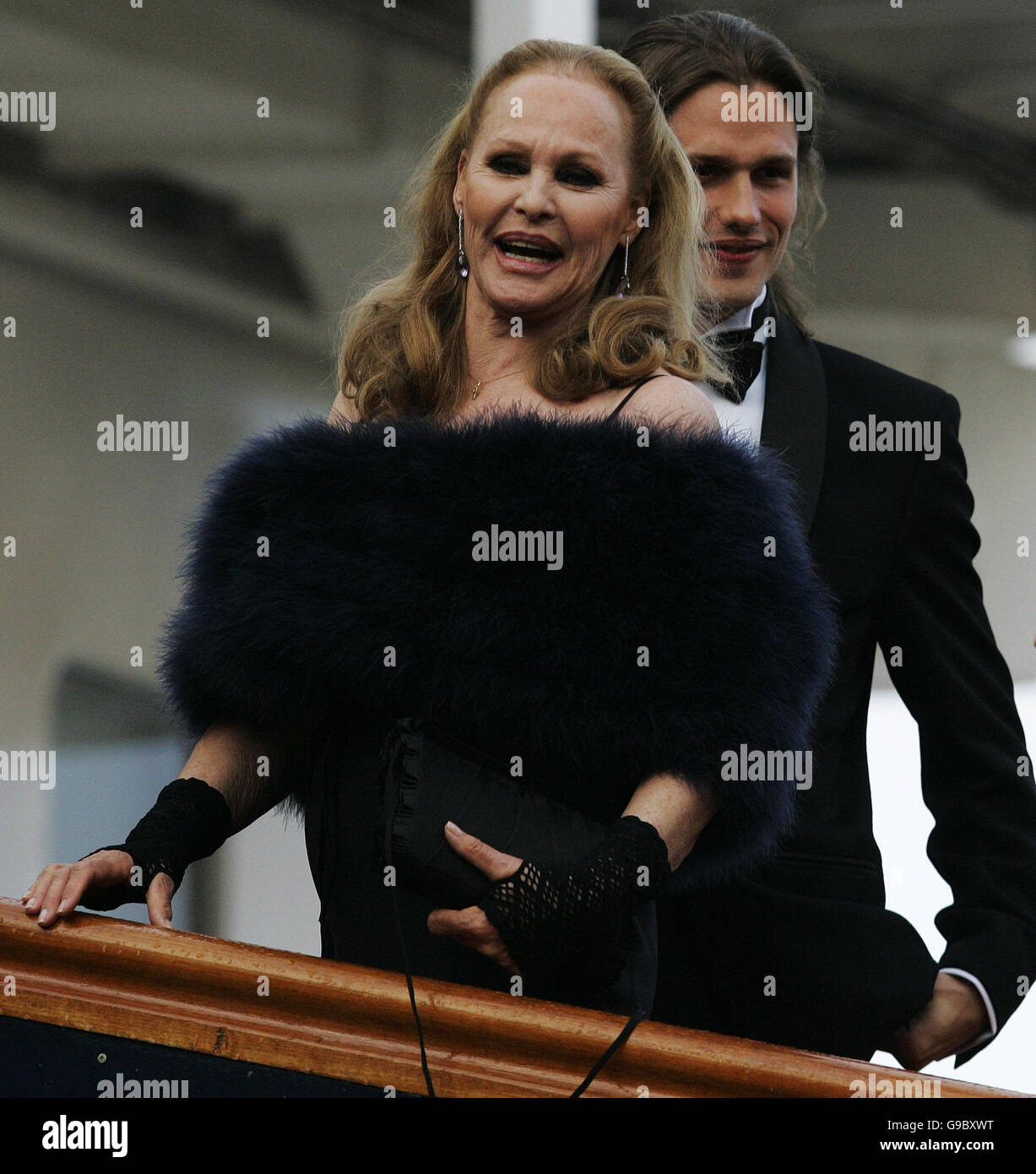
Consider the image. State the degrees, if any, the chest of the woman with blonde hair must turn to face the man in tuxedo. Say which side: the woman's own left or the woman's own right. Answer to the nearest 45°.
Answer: approximately 135° to the woman's own left

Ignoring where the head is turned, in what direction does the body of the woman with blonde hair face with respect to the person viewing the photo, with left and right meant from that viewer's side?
facing the viewer
